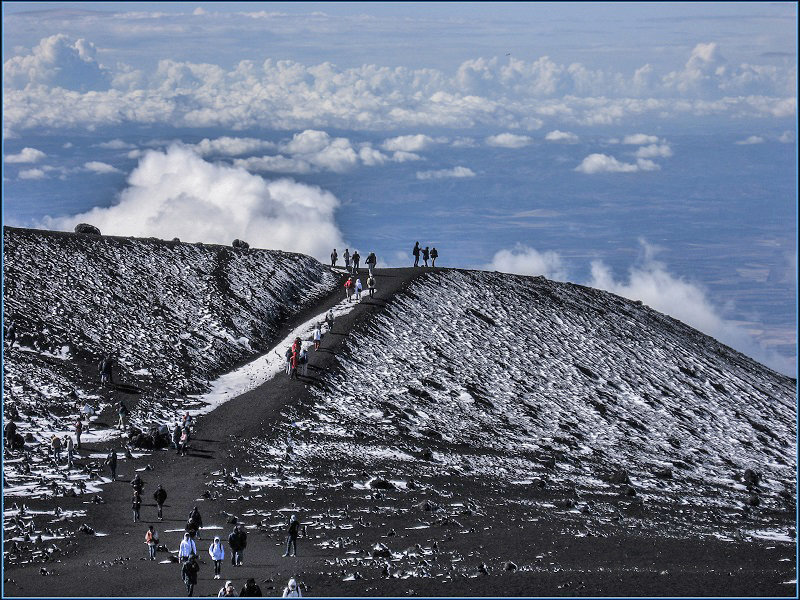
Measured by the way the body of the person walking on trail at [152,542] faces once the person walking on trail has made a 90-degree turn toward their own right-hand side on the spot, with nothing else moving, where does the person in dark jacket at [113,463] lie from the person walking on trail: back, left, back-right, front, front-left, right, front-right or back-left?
right

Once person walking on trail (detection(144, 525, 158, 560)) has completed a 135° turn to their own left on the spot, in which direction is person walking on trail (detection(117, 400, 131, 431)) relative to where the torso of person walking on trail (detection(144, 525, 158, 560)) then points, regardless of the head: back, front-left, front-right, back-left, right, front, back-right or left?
front-left

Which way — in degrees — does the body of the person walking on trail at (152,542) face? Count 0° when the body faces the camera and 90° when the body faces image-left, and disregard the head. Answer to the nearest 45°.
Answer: approximately 0°

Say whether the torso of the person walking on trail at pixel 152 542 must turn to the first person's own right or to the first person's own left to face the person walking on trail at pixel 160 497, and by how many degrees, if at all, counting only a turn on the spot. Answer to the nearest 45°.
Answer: approximately 180°

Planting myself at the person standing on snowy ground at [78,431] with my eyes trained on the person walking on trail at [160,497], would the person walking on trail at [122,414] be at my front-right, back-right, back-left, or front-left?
back-left

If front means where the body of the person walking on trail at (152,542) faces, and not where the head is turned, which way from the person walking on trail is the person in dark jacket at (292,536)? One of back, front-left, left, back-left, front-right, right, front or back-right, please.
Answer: left

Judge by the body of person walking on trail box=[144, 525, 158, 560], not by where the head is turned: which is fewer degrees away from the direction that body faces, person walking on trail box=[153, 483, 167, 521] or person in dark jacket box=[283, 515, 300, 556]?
the person in dark jacket

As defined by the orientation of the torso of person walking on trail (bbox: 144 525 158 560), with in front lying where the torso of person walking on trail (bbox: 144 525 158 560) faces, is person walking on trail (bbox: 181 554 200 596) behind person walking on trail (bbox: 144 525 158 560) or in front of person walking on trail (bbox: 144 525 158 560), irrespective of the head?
in front

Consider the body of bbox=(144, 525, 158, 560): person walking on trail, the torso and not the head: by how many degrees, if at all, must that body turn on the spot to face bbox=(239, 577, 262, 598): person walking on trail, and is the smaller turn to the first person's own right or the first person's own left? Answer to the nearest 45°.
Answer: approximately 45° to the first person's own left

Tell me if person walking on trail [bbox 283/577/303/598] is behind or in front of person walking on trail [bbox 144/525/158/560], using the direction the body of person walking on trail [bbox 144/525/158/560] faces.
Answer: in front

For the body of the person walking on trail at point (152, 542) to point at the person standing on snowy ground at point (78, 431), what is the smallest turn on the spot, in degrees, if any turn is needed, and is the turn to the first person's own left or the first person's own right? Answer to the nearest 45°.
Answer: approximately 180°

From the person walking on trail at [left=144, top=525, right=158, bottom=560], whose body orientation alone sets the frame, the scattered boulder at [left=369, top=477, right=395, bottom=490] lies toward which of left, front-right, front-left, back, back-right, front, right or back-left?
back-left
